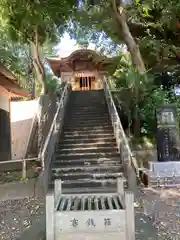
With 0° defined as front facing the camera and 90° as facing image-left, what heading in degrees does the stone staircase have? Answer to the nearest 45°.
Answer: approximately 0°

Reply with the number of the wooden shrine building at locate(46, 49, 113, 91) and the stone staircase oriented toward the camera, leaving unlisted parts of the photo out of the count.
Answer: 2

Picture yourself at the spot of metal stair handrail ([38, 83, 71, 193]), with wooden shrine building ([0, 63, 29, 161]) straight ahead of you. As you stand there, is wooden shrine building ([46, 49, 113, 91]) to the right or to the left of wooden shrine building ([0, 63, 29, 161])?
right

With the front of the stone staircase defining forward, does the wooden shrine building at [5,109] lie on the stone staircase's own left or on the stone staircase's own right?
on the stone staircase's own right

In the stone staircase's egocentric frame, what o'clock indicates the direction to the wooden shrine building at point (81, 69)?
The wooden shrine building is roughly at 6 o'clock from the stone staircase.

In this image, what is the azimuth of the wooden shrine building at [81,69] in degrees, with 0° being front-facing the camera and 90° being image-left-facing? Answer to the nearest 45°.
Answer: approximately 0°

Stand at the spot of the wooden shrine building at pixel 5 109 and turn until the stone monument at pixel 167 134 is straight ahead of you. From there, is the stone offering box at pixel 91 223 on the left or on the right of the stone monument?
right

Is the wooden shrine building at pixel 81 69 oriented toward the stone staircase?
yes

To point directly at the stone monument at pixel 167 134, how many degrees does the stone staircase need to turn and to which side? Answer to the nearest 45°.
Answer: approximately 90° to its left

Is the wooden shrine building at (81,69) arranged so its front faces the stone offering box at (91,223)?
yes

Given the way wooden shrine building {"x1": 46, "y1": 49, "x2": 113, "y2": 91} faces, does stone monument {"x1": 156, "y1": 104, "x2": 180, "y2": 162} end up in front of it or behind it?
in front

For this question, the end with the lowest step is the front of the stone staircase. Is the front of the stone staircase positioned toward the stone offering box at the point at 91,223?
yes
